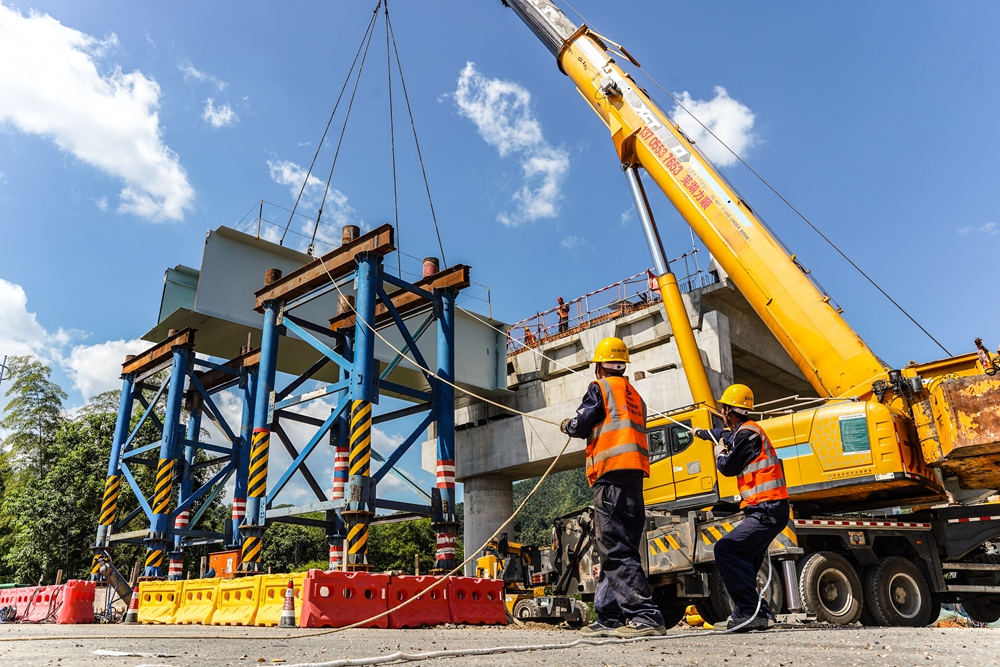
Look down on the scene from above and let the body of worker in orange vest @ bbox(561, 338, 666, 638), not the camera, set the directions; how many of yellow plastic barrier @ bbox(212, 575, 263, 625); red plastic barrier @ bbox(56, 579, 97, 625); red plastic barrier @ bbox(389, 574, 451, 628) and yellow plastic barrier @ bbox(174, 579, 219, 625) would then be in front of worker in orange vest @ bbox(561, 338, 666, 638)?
4

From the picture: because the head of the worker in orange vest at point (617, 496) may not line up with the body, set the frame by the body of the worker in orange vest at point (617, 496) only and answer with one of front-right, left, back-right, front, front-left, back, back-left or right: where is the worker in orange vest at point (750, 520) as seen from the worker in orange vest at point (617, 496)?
right

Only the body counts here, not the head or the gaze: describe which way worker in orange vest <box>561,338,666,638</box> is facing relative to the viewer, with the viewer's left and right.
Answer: facing away from the viewer and to the left of the viewer

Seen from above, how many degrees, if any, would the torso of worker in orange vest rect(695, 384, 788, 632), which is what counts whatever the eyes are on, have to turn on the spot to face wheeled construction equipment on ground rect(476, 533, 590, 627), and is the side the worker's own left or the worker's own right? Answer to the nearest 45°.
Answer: approximately 45° to the worker's own right

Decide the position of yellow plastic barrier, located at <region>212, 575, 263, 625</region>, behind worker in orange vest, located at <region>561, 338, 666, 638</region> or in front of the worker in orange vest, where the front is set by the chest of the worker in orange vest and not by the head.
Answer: in front

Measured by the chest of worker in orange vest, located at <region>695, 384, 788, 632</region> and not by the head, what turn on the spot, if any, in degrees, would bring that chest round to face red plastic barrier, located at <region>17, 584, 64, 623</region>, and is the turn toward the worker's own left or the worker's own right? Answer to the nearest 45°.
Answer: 0° — they already face it

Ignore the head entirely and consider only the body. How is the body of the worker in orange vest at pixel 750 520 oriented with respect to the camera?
to the viewer's left

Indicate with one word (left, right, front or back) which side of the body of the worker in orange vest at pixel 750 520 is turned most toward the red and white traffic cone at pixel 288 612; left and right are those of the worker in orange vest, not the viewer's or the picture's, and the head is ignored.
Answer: front

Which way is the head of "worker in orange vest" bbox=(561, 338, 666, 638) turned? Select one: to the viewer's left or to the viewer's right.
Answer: to the viewer's left

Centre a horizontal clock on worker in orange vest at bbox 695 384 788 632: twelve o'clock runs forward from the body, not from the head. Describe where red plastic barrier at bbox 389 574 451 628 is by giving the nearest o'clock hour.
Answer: The red plastic barrier is roughly at 1 o'clock from the worker in orange vest.

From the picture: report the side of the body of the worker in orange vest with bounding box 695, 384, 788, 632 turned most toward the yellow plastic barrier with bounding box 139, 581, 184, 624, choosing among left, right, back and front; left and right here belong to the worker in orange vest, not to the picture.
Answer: front

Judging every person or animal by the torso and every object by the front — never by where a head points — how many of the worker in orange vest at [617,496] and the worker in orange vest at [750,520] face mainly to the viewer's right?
0

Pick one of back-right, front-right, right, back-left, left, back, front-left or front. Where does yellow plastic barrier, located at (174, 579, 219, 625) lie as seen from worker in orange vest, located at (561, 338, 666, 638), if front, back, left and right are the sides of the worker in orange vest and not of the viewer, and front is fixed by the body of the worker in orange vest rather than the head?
front

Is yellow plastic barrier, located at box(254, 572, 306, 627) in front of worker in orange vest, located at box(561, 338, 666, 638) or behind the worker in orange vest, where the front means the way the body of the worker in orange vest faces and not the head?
in front
